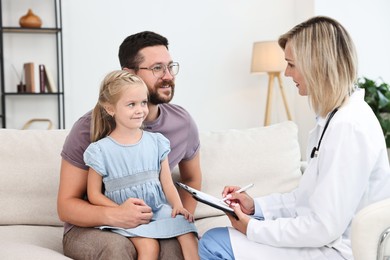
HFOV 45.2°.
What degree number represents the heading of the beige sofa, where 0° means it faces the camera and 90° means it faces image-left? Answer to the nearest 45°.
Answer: approximately 0°

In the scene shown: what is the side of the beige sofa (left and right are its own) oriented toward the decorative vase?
back

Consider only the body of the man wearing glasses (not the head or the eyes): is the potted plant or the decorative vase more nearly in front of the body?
the potted plant

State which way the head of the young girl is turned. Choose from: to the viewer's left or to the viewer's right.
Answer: to the viewer's right

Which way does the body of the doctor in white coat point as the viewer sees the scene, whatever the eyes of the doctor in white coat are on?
to the viewer's left

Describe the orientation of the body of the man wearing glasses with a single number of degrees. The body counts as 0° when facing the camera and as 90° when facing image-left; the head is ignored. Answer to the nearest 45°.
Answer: approximately 315°

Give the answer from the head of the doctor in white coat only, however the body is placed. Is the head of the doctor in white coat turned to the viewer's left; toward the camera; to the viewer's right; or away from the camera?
to the viewer's left

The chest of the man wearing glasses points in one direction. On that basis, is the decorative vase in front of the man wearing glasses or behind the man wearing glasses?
behind

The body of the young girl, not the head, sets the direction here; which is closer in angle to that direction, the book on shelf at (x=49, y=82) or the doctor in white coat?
the doctor in white coat
